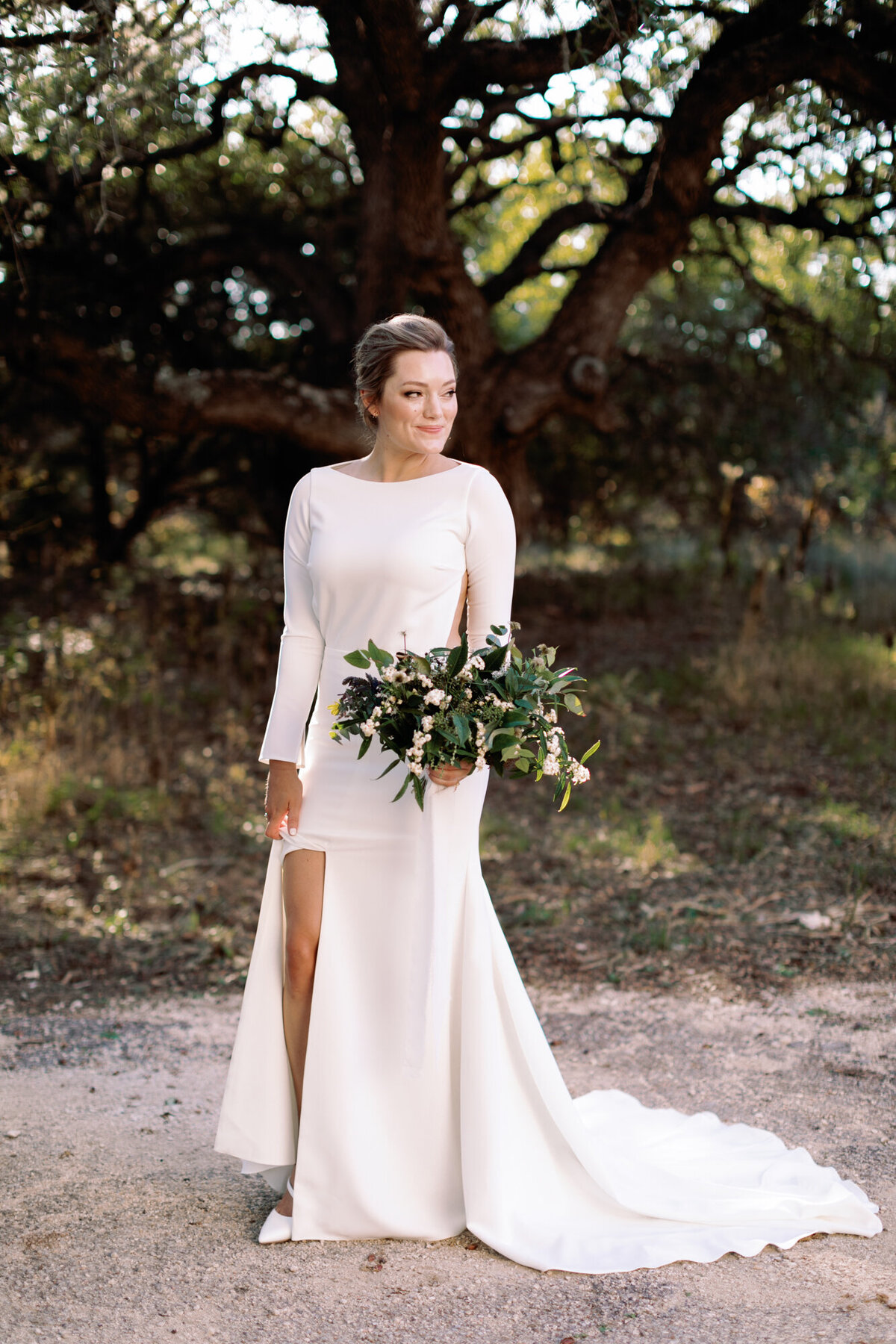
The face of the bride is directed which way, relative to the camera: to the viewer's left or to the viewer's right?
to the viewer's right

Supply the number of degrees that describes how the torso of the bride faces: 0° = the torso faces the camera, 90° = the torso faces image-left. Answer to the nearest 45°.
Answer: approximately 0°
